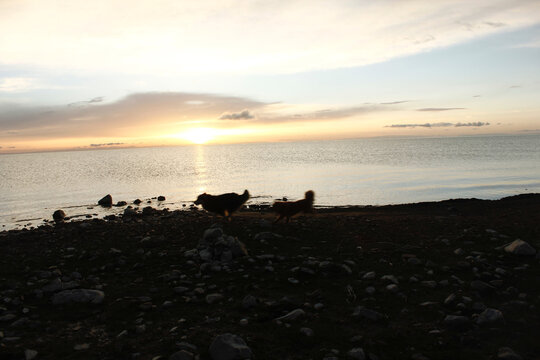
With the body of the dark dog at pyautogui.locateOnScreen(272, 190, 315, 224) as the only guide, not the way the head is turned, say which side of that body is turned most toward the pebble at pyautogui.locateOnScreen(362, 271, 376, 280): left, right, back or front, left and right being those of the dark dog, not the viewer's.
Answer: right

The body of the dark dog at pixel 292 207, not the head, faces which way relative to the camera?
to the viewer's right

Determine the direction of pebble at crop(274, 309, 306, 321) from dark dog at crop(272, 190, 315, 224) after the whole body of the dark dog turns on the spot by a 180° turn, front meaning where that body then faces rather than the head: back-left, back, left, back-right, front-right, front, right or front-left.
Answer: left

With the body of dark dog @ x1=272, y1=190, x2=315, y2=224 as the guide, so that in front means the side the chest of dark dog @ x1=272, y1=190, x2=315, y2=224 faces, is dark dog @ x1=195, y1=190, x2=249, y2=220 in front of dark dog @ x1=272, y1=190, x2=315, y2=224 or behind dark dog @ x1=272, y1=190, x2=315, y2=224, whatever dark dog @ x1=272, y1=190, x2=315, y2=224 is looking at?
behind

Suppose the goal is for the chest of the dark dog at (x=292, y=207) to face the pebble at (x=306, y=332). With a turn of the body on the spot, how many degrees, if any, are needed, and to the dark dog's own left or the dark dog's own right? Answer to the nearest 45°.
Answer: approximately 90° to the dark dog's own right

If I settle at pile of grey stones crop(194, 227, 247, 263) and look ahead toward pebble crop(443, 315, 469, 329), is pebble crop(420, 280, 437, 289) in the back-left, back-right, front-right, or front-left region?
front-left
